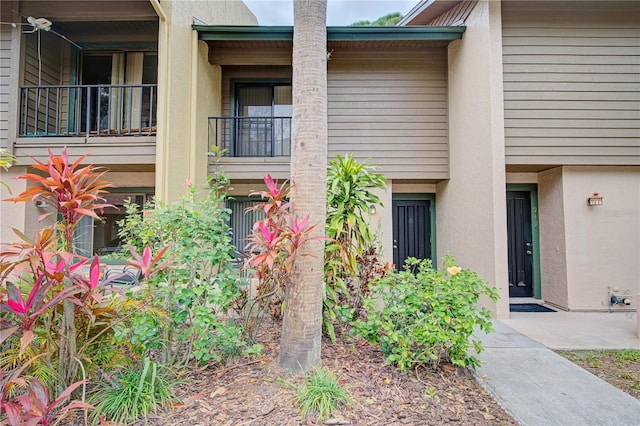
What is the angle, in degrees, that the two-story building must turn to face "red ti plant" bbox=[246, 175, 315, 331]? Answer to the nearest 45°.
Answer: approximately 45° to its right

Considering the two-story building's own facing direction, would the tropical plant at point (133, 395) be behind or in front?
in front

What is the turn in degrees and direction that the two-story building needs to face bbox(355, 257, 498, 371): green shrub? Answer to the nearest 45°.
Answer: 0° — it already faces it

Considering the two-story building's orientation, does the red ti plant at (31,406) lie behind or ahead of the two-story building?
ahead

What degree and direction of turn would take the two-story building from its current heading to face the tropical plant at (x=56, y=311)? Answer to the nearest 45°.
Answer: approximately 45° to its right

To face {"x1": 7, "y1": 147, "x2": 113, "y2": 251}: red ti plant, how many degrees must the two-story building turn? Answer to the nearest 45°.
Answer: approximately 45° to its right

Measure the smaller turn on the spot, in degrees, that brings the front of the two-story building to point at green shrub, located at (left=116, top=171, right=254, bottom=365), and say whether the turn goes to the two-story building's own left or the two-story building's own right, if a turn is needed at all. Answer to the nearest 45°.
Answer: approximately 45° to the two-story building's own right

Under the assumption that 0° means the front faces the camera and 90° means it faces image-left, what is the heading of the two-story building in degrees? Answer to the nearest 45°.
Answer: approximately 0°
